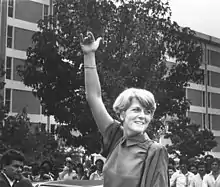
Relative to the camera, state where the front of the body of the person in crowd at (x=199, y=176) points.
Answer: toward the camera

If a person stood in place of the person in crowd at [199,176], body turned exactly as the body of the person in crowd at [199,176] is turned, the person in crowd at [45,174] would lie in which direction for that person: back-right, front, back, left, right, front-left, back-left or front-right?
right

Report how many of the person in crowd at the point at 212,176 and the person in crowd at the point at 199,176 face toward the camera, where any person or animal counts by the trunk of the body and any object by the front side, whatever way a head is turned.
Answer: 2

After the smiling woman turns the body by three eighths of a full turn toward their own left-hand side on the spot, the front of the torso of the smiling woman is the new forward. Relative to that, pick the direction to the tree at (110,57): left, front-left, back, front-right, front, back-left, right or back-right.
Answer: front-left

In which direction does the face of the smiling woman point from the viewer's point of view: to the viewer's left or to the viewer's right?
to the viewer's right

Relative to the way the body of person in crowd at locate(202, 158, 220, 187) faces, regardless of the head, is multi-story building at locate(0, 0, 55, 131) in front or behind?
behind

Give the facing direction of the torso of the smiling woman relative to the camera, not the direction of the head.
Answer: toward the camera

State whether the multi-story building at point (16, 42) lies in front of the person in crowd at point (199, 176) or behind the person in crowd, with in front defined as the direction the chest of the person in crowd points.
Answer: behind

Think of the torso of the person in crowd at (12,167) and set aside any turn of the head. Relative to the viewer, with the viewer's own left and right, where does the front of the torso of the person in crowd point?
facing the viewer and to the right of the viewer

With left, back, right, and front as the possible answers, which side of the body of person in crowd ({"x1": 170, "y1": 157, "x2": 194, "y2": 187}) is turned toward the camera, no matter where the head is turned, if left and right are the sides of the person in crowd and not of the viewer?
front

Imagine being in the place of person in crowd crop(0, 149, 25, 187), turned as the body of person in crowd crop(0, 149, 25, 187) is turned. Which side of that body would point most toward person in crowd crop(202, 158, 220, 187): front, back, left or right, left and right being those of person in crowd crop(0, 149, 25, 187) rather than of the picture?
left

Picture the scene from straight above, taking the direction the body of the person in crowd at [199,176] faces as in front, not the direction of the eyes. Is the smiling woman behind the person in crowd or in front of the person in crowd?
in front
